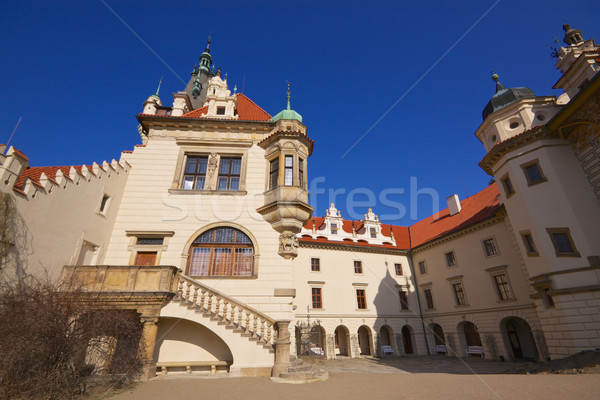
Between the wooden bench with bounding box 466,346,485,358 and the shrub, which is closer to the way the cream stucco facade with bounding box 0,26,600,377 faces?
the shrub

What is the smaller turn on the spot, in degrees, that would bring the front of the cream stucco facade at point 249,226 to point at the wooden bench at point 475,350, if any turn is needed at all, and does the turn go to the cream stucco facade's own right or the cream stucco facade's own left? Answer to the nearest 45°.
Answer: approximately 135° to the cream stucco facade's own left

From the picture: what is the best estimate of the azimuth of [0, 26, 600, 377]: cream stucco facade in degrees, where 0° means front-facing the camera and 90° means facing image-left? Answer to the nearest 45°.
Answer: approximately 0°

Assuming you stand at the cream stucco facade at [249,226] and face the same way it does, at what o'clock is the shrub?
The shrub is roughly at 1 o'clock from the cream stucco facade.

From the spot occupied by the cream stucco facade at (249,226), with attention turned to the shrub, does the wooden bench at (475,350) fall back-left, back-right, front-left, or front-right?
back-left
